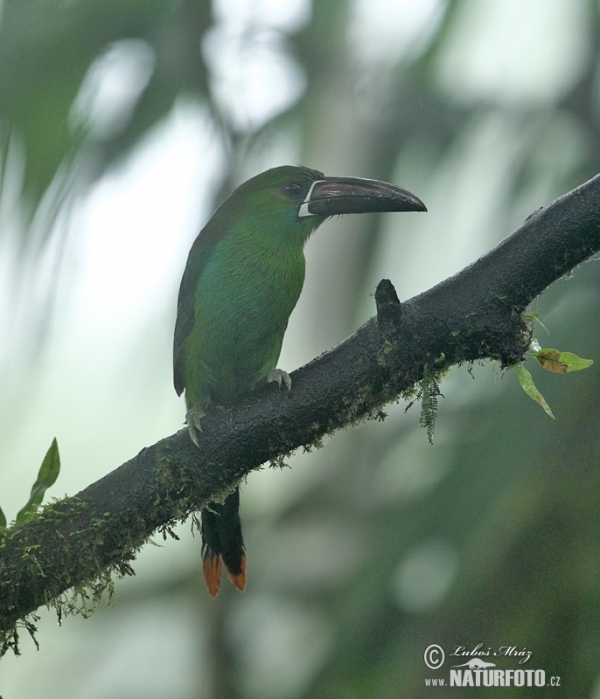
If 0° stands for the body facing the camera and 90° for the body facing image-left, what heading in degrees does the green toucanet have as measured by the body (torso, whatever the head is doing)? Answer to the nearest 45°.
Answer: approximately 315°
